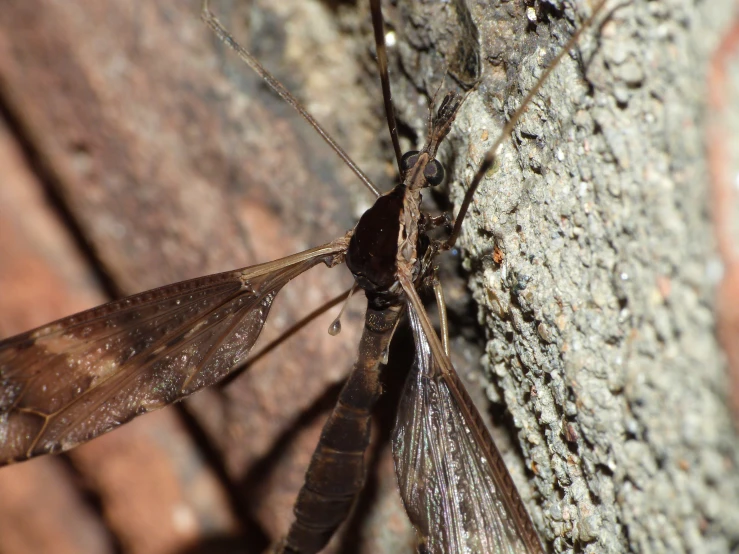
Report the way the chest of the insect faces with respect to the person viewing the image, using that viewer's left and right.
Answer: facing away from the viewer and to the right of the viewer
